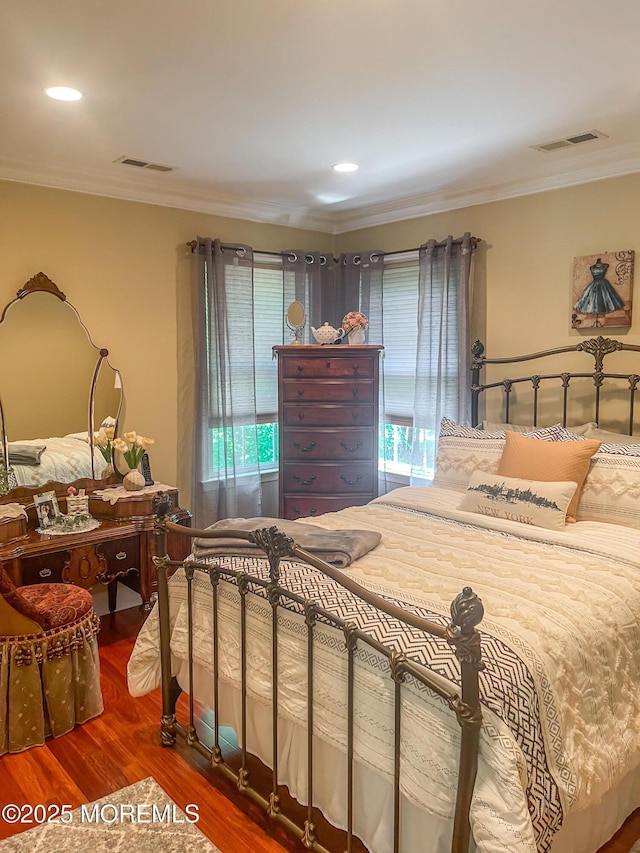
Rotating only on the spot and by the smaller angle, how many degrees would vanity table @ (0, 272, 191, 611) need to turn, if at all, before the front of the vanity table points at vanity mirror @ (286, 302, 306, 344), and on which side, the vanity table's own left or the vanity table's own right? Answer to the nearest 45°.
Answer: approximately 45° to the vanity table's own left

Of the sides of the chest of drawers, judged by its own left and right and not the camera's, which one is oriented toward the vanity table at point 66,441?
right

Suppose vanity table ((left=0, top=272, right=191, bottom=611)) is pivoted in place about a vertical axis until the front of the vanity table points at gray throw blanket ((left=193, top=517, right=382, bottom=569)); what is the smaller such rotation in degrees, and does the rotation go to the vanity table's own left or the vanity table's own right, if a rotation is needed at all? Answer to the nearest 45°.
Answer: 0° — it already faces it

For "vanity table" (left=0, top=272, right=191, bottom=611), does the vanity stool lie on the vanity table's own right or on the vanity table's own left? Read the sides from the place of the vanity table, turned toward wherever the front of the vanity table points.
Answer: on the vanity table's own right

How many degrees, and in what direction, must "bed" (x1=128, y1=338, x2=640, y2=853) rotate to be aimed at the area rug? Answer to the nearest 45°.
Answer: approximately 45° to its right

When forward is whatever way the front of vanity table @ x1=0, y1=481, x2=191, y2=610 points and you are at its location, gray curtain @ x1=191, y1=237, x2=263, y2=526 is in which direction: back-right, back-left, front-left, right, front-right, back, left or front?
left

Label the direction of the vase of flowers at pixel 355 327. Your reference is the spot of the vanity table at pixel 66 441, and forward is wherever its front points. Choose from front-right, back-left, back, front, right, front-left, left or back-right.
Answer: front-left

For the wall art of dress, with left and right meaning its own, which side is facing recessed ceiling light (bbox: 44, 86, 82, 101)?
front
